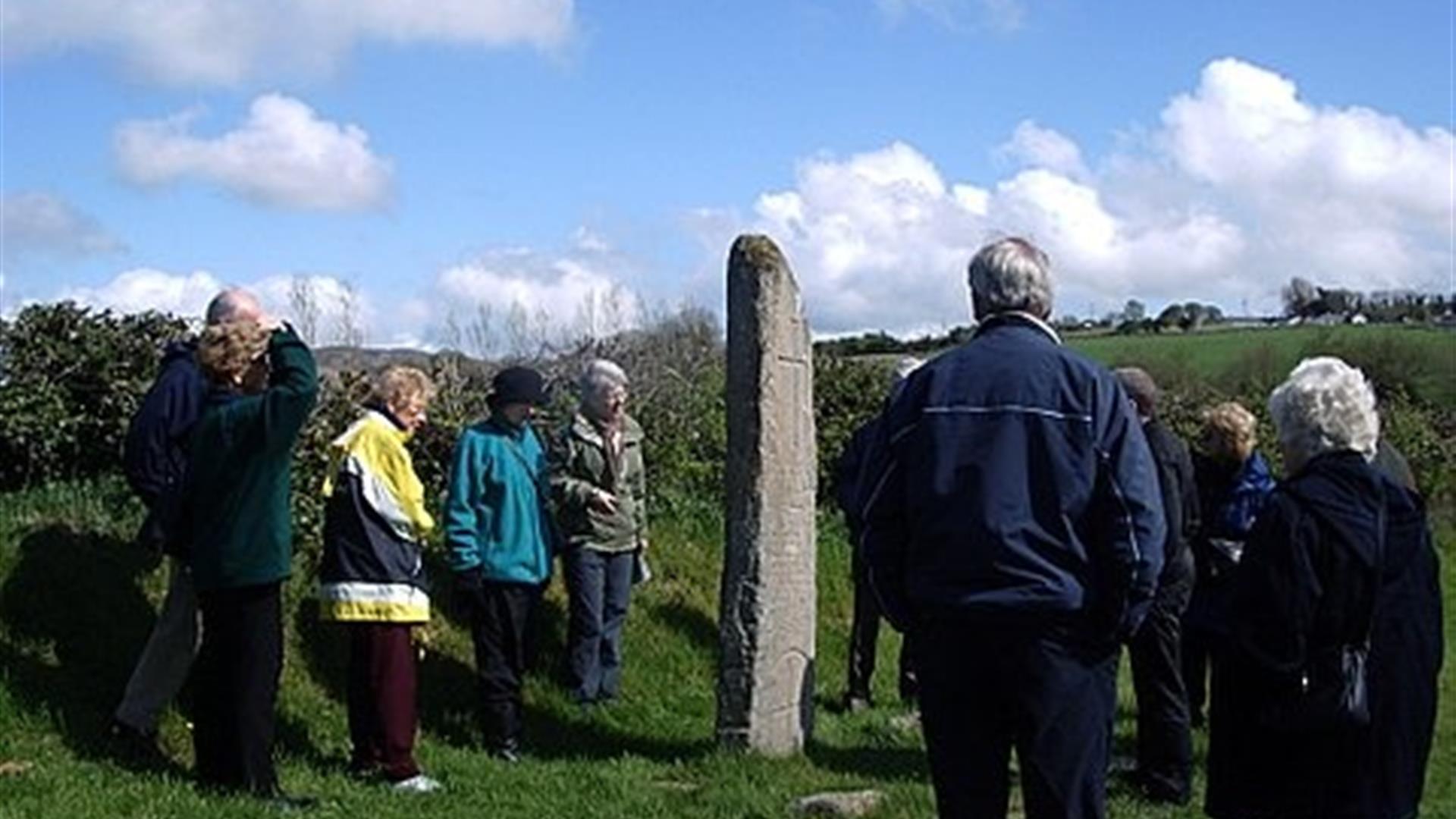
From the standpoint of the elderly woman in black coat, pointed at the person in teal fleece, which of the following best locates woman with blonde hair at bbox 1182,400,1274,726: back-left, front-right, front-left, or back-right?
front-right

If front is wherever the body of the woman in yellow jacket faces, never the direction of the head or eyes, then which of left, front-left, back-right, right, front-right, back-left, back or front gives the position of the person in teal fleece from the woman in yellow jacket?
front-left

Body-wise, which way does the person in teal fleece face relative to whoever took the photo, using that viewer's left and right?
facing the viewer and to the right of the viewer

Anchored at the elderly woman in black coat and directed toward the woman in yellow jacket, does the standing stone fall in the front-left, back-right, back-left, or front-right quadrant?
front-right

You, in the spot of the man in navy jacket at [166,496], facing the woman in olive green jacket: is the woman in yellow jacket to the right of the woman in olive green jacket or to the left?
right

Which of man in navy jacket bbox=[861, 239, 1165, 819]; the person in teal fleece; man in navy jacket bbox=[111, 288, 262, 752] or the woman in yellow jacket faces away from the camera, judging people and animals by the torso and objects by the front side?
man in navy jacket bbox=[861, 239, 1165, 819]

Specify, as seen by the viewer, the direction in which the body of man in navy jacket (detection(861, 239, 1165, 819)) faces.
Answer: away from the camera

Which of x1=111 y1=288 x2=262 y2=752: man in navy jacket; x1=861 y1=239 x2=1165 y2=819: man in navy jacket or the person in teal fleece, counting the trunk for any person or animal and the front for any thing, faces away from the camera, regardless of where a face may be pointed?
x1=861 y1=239 x2=1165 y2=819: man in navy jacket

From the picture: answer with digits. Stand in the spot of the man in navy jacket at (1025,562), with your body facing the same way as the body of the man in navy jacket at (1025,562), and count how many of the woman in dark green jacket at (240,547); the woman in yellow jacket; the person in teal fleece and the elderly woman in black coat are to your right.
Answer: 1

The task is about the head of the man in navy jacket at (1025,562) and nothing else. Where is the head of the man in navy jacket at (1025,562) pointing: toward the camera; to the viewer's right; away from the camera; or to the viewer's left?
away from the camera

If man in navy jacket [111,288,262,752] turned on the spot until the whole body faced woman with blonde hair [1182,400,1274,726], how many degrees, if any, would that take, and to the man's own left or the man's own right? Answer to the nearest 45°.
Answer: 0° — they already face them

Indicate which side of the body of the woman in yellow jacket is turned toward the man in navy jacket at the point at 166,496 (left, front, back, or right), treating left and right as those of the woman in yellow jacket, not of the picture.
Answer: back

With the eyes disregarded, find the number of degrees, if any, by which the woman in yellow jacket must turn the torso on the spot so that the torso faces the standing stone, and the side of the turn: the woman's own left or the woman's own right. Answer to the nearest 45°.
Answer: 0° — they already face it

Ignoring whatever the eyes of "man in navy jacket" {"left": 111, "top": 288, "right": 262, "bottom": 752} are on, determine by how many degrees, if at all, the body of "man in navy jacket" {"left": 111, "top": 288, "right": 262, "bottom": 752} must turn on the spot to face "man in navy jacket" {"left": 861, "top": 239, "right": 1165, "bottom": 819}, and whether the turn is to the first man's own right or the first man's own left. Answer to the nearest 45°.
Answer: approximately 45° to the first man's own right

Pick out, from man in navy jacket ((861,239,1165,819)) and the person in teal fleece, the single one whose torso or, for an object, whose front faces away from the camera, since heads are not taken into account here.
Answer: the man in navy jacket

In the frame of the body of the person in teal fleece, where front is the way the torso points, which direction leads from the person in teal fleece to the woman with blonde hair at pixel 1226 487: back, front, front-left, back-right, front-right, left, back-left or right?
front-left

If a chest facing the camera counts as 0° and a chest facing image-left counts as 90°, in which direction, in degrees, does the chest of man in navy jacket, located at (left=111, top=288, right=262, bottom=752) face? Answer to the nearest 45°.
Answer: approximately 270°

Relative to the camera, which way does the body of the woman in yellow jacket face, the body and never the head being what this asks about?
to the viewer's right
